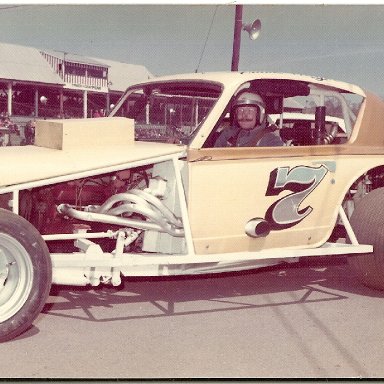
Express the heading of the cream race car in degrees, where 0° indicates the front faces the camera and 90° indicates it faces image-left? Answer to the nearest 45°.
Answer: approximately 45°

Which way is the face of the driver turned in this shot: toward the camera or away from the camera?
toward the camera
